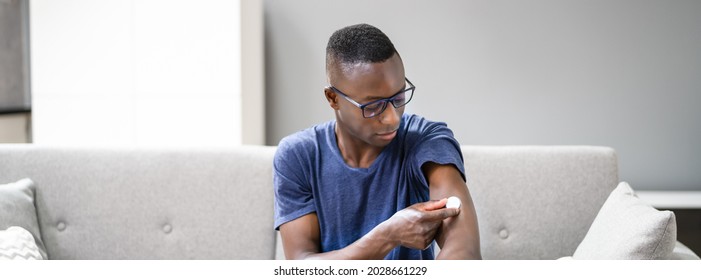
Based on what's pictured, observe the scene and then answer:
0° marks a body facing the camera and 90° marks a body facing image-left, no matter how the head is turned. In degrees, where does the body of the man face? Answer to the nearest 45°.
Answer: approximately 0°

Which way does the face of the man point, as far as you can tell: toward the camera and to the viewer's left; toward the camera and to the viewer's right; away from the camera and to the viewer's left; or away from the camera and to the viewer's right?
toward the camera and to the viewer's right

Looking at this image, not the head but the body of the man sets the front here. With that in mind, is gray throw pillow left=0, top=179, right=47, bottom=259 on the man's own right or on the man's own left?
on the man's own right

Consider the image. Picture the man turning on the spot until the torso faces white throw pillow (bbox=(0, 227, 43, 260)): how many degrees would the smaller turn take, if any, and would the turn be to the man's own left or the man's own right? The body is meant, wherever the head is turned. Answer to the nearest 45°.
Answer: approximately 135° to the man's own right
